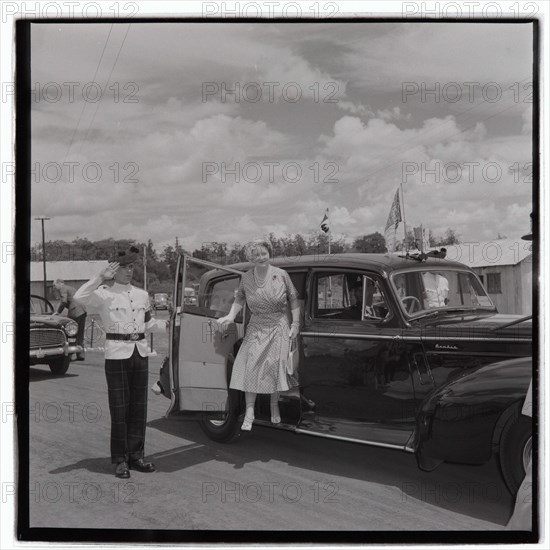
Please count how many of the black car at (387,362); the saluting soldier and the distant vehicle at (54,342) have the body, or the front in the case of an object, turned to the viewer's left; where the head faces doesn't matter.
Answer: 0

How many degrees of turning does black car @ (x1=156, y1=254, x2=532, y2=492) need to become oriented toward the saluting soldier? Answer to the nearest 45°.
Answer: approximately 135° to its right

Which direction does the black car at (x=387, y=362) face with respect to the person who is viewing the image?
facing the viewer and to the right of the viewer

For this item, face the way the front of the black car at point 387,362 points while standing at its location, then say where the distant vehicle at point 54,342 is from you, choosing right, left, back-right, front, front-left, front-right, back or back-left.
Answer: back

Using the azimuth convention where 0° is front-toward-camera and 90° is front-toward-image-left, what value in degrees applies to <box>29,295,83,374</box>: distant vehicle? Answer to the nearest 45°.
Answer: approximately 315°

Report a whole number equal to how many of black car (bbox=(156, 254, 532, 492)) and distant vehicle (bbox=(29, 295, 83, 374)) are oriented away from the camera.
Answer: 0
